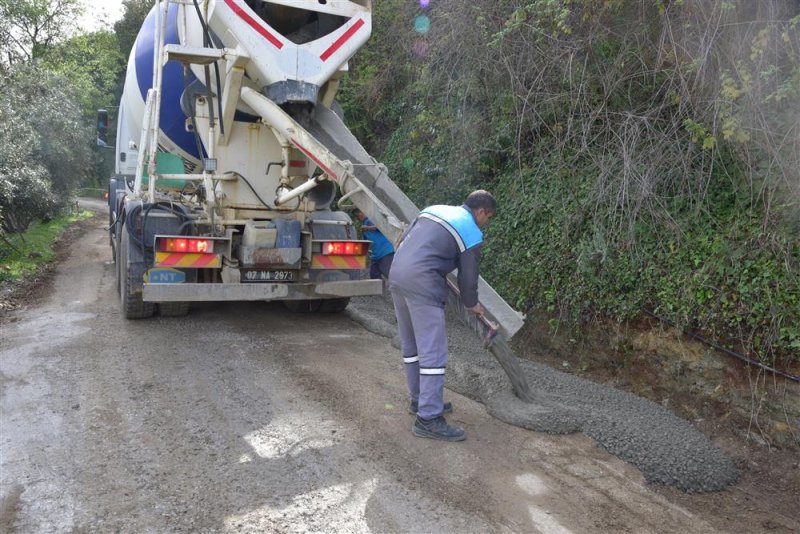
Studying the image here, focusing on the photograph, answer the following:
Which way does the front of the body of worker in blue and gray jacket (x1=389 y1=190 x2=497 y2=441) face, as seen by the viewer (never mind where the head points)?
to the viewer's right

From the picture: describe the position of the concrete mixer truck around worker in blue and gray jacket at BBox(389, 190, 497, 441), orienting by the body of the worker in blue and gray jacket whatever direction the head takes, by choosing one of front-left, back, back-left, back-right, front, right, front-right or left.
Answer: back-left

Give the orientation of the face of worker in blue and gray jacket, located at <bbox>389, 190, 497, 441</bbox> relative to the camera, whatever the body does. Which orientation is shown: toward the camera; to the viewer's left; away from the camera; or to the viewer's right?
to the viewer's right

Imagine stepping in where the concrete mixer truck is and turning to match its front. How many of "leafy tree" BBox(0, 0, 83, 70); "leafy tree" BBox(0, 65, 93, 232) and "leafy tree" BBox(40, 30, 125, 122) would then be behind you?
0

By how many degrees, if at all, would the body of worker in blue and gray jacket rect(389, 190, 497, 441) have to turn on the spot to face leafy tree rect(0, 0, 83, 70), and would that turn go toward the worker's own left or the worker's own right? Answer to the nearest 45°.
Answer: approximately 135° to the worker's own left

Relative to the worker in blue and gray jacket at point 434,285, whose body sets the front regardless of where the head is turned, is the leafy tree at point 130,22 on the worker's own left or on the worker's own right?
on the worker's own left

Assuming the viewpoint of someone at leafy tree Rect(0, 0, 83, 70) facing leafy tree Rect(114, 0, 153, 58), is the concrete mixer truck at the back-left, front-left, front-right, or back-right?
front-right

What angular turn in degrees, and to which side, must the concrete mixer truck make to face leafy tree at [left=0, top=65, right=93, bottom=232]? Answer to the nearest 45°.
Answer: approximately 45° to its left

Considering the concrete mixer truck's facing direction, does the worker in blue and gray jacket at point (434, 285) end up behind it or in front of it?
behind

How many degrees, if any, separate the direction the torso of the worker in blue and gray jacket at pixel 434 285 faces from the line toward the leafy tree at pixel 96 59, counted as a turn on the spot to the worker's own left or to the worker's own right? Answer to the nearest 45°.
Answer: approximately 135° to the worker's own left

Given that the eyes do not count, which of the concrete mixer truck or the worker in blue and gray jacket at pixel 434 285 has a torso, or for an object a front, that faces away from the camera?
the concrete mixer truck

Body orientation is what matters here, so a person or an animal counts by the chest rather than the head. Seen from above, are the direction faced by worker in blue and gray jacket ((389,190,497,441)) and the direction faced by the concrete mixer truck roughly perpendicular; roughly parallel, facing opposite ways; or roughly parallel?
roughly perpendicular

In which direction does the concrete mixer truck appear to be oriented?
away from the camera

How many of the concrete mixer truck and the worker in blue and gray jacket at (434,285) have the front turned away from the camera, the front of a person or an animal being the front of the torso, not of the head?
1
